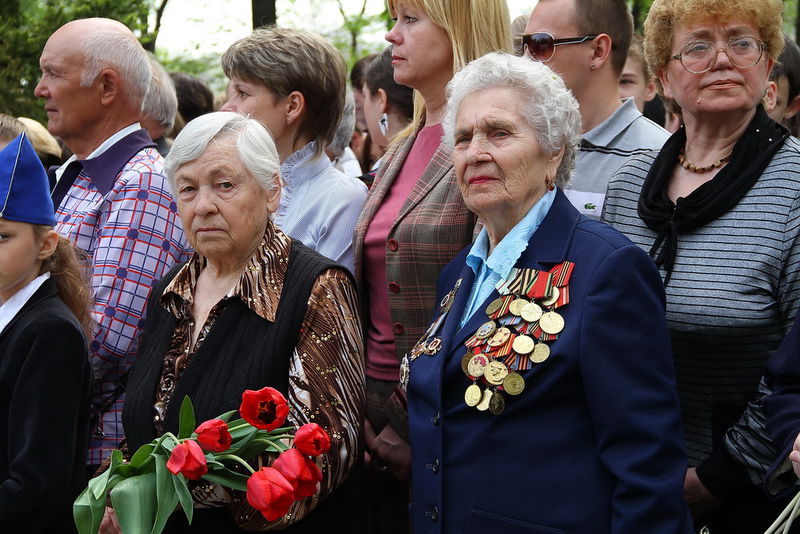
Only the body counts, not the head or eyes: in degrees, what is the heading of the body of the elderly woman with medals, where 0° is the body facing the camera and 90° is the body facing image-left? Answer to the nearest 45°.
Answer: approximately 45°

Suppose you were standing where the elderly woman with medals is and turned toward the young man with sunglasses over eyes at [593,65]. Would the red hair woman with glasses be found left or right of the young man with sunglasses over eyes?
right

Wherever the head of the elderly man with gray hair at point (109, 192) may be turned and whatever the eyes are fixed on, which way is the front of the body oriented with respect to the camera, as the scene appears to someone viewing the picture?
to the viewer's left

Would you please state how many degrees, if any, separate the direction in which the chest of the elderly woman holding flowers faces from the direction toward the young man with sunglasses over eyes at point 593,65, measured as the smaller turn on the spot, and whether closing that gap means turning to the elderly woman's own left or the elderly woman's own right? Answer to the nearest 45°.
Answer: approximately 180°

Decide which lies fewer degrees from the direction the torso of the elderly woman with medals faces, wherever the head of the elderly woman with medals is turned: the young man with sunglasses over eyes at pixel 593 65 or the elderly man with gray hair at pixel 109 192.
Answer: the elderly man with gray hair

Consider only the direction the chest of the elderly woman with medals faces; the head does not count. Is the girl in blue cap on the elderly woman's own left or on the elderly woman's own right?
on the elderly woman's own right

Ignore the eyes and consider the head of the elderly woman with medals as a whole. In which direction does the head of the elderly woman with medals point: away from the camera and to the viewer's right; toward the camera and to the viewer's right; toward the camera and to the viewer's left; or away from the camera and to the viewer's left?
toward the camera and to the viewer's left

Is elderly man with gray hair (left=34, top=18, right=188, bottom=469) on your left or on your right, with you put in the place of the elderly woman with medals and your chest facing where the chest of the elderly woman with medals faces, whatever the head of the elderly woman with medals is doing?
on your right

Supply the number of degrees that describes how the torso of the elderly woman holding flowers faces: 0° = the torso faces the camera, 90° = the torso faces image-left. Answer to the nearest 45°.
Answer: approximately 45°

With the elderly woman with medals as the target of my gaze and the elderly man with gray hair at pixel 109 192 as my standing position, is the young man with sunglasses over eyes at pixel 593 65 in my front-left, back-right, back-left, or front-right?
front-left

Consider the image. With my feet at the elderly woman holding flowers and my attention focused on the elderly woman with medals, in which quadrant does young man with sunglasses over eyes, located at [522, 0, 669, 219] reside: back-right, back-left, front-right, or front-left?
front-left
